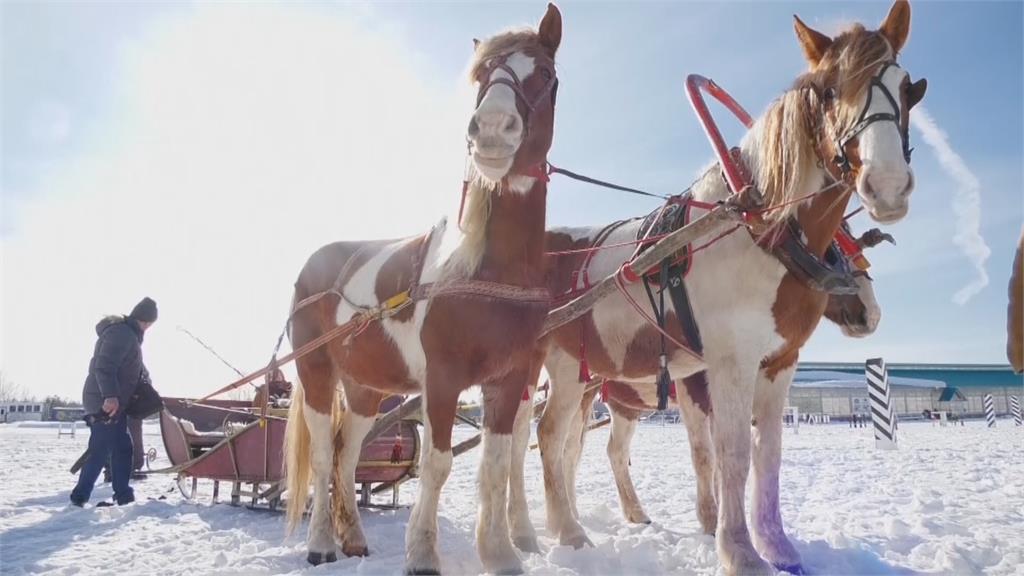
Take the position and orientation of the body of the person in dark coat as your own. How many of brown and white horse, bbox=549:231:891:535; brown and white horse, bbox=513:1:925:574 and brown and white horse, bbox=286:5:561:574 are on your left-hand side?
0

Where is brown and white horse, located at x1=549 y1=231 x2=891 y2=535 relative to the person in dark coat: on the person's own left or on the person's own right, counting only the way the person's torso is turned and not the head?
on the person's own right

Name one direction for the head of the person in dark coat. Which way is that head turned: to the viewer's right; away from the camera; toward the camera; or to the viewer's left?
to the viewer's right

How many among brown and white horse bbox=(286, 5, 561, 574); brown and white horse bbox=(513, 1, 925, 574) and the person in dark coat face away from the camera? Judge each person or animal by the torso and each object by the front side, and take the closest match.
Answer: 0

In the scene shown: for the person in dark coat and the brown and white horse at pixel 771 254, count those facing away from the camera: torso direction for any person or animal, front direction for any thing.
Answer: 0

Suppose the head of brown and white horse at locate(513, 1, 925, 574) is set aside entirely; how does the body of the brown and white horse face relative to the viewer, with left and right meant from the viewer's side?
facing the viewer and to the right of the viewer

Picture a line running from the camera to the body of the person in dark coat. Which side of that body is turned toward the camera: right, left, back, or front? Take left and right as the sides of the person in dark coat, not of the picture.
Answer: right

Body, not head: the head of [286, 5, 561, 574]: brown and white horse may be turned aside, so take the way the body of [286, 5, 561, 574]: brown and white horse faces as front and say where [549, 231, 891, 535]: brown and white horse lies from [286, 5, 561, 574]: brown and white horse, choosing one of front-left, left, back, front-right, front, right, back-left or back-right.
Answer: left

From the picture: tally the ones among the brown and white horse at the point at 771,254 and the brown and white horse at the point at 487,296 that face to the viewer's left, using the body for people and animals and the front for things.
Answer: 0

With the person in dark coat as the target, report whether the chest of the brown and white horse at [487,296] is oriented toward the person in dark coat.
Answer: no

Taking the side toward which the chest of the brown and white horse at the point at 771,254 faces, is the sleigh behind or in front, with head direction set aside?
behind

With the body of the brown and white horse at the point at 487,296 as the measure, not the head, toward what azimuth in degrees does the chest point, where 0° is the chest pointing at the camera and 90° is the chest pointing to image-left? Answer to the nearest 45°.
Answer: approximately 315°
